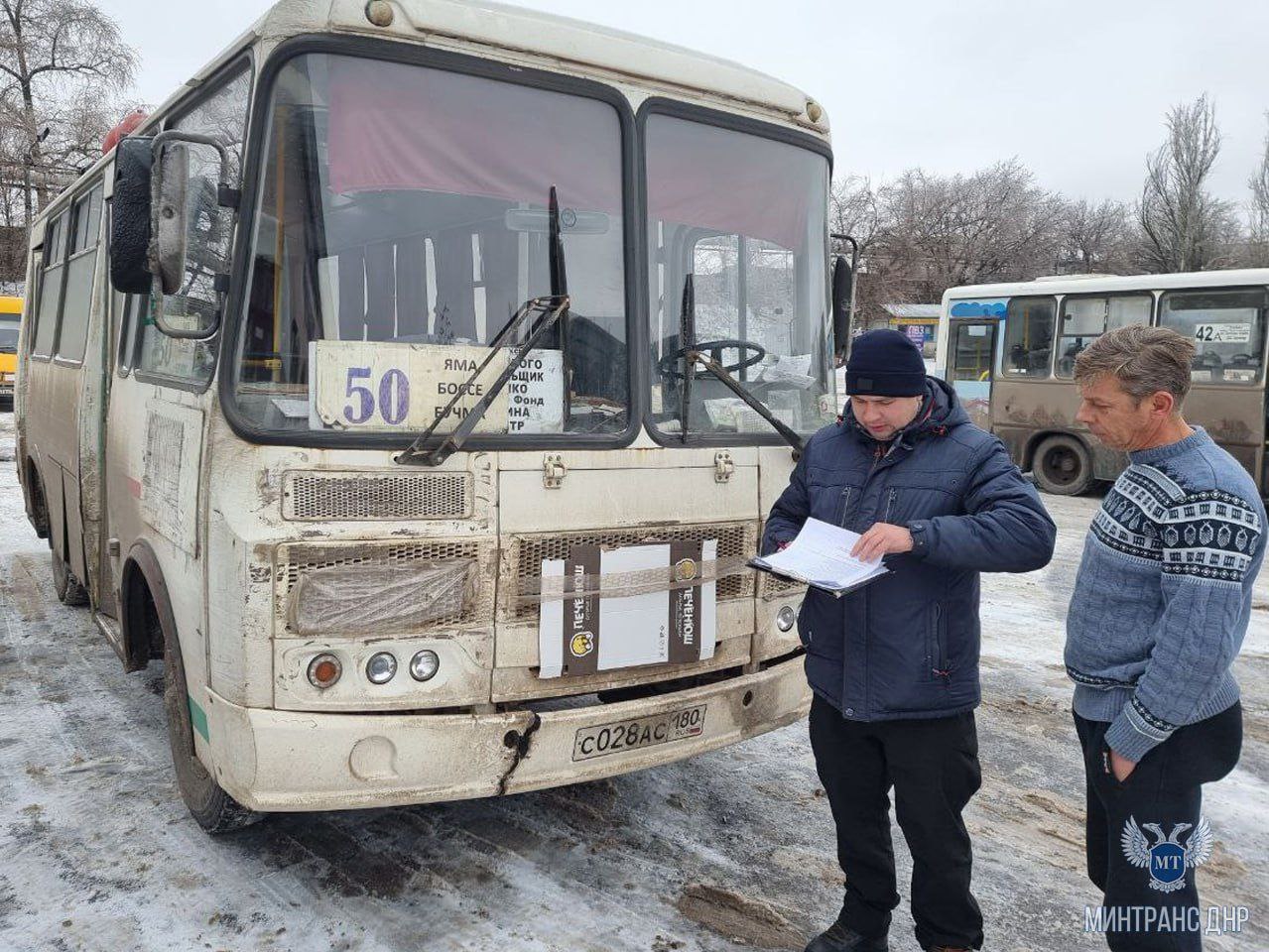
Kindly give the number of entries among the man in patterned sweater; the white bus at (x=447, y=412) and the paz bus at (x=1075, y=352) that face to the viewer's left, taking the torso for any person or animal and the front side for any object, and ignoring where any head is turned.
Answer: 1

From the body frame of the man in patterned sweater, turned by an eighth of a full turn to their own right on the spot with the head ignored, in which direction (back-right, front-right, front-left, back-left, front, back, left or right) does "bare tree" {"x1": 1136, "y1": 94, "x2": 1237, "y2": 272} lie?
front-right

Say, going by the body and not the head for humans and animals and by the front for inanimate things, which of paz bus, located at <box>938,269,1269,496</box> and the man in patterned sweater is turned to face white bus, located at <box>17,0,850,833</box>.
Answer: the man in patterned sweater

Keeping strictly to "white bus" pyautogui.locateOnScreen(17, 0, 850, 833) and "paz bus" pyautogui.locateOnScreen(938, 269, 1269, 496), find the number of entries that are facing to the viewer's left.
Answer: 0

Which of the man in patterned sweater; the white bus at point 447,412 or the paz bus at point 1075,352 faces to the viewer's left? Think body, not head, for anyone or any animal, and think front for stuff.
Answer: the man in patterned sweater

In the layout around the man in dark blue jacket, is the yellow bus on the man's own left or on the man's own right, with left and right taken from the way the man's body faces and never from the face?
on the man's own right

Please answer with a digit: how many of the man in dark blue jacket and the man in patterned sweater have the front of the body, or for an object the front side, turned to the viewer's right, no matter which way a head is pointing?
0

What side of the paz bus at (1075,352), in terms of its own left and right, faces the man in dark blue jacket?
right

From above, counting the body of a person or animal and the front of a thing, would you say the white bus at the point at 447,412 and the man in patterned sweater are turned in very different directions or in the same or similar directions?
very different directions

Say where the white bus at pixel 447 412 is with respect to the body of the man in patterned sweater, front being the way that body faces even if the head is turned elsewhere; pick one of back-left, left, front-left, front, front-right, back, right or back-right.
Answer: front

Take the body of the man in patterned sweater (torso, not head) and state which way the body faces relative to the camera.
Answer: to the viewer's left

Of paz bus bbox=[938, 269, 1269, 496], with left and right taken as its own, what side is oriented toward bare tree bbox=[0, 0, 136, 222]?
back

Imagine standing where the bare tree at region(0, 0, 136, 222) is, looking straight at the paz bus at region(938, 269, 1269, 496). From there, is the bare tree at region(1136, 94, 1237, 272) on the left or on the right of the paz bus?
left

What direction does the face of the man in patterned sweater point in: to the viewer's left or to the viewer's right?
to the viewer's left

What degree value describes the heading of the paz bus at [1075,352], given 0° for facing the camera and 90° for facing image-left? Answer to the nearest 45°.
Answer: approximately 270°

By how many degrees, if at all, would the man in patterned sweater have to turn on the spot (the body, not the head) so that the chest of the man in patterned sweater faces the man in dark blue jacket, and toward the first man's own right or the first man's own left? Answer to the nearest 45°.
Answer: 0° — they already face them

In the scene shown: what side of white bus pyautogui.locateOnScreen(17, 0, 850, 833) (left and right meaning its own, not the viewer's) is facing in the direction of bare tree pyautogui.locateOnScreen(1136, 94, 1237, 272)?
left
